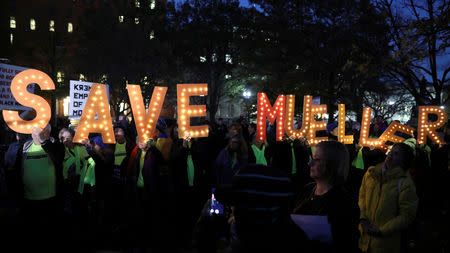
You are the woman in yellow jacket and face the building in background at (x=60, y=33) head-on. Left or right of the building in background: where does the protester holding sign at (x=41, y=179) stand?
left

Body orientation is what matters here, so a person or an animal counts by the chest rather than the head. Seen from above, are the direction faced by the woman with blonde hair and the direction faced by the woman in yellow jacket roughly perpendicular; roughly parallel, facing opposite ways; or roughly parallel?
roughly parallel

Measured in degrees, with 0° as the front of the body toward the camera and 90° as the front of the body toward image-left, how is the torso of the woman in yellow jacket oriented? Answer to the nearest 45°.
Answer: approximately 45°

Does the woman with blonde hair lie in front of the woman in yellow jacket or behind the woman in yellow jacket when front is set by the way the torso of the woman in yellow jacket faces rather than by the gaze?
in front

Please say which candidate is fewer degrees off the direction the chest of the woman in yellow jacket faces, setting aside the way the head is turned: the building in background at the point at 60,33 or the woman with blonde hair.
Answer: the woman with blonde hair

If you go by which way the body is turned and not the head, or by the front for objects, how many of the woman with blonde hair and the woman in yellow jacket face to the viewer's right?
0

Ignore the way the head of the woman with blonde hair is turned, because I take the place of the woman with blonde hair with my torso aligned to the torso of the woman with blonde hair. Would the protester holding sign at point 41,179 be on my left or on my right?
on my right

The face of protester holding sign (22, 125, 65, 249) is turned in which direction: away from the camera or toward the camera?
toward the camera

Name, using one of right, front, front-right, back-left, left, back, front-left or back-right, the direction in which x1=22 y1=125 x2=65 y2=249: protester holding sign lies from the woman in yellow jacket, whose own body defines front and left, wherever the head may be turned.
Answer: front-right
